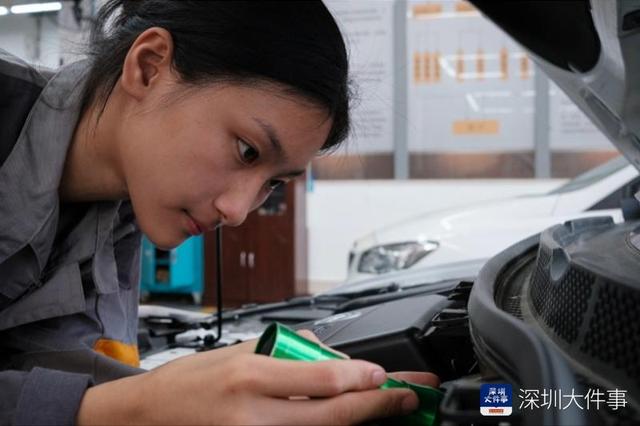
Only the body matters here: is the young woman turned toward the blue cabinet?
no

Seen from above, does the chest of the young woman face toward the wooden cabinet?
no

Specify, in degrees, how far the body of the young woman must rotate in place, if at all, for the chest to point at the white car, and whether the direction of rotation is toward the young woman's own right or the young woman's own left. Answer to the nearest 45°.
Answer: approximately 90° to the young woman's own left

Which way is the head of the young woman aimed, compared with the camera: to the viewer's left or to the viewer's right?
to the viewer's right

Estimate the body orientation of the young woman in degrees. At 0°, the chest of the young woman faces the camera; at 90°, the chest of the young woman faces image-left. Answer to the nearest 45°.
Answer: approximately 315°

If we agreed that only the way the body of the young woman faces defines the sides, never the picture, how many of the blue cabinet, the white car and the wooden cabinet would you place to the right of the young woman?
0
